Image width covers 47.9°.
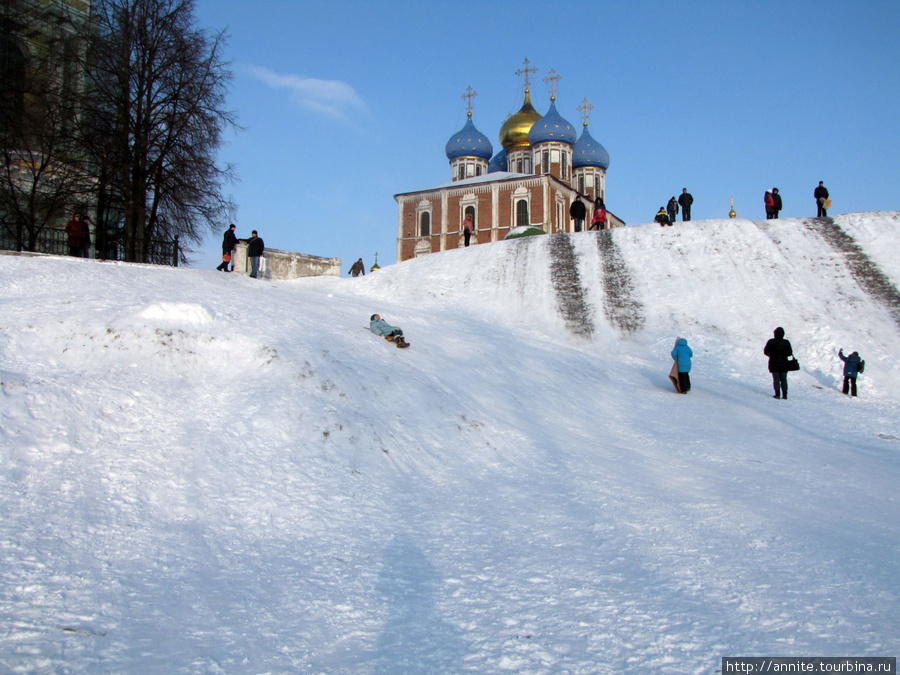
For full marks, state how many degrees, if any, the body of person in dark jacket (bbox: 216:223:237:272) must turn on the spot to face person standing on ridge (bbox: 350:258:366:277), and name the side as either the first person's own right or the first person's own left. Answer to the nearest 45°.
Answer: approximately 45° to the first person's own left

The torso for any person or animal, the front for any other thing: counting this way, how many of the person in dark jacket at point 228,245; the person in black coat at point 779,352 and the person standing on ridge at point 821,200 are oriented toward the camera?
1

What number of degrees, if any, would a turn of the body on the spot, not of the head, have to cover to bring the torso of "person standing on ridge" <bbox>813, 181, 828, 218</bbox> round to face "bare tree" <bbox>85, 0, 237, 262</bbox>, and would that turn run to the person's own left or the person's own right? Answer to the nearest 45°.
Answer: approximately 45° to the person's own right

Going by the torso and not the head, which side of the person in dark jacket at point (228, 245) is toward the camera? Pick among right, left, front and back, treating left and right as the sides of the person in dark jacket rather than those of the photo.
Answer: right

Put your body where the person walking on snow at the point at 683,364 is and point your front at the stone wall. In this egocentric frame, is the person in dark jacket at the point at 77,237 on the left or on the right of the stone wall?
left

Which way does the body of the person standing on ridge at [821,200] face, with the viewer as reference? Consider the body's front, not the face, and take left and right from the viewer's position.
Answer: facing the viewer

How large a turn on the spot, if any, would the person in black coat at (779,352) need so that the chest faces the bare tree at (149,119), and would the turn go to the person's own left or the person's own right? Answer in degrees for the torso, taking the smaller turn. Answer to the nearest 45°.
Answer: approximately 90° to the person's own left

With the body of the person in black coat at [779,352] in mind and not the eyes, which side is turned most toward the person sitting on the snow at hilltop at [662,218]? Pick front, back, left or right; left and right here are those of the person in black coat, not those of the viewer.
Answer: front

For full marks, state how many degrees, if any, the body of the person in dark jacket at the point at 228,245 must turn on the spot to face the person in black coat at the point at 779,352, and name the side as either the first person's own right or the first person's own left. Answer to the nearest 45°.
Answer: approximately 45° to the first person's own right

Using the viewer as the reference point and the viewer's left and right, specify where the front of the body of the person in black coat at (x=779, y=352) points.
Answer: facing away from the viewer

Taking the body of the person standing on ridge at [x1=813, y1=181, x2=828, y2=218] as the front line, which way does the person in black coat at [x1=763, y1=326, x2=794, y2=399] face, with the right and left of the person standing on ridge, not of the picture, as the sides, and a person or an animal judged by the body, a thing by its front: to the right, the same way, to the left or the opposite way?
the opposite way

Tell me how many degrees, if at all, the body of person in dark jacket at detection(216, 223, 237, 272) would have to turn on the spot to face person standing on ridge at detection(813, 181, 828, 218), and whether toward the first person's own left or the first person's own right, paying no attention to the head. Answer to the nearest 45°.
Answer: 0° — they already face them

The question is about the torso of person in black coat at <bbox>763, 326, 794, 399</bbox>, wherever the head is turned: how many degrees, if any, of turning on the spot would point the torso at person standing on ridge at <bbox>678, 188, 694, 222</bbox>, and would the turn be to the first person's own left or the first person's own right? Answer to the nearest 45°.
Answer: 0° — they already face them

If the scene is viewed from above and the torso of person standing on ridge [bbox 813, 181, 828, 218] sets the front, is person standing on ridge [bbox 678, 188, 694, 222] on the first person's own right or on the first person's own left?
on the first person's own right

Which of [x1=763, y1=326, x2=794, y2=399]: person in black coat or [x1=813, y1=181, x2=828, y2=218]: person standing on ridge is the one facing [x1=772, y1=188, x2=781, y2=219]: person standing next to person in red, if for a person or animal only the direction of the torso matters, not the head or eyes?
the person in black coat

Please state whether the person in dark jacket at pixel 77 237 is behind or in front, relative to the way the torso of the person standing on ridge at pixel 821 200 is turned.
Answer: in front

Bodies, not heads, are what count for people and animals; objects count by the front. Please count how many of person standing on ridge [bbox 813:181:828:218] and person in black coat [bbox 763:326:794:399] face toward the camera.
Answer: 1
